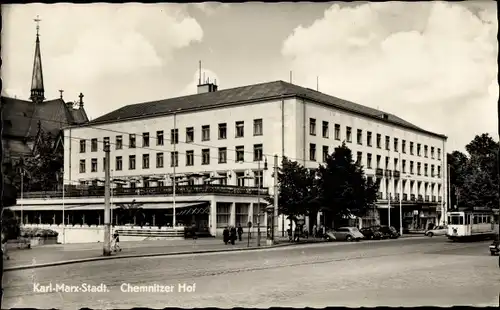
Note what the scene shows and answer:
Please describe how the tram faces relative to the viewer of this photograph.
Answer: facing the viewer and to the left of the viewer
